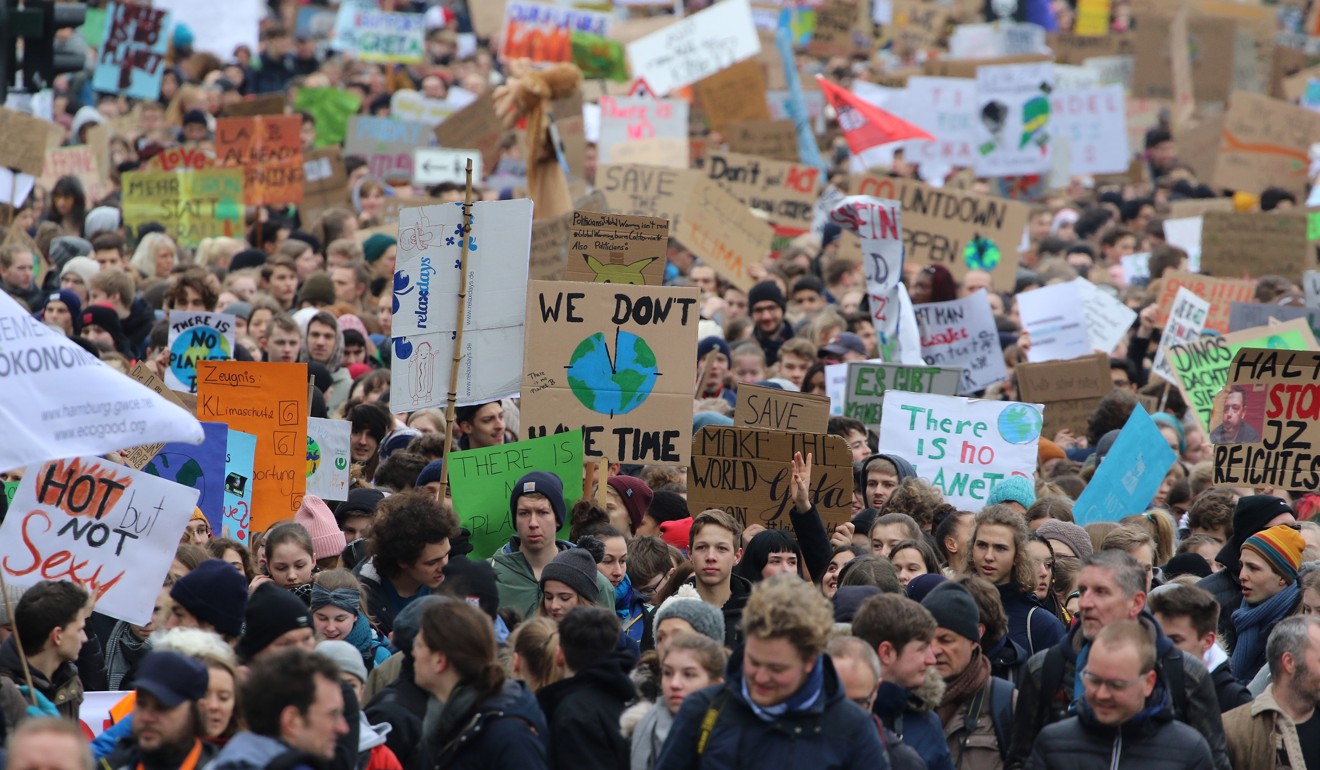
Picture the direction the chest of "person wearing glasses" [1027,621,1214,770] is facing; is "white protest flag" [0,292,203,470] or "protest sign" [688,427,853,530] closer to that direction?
the white protest flag

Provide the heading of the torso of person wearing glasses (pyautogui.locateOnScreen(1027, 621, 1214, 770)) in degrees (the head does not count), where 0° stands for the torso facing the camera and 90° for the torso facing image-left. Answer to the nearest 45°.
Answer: approximately 0°

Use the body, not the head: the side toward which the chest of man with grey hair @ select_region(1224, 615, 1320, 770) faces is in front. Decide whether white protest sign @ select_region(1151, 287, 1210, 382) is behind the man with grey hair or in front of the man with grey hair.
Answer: behind

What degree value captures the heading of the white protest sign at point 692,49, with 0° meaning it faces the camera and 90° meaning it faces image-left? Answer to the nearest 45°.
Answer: approximately 0°
